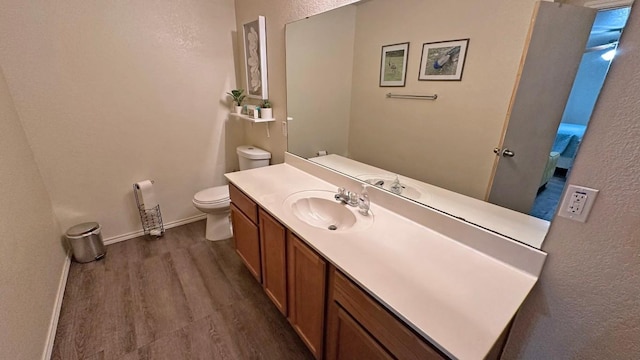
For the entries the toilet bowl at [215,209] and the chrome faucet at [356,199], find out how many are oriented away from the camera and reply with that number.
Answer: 0

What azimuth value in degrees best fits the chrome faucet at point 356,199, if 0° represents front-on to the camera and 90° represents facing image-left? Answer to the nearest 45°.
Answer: approximately 45°

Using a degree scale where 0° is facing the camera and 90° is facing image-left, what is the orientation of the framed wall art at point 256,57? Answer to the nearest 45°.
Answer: approximately 45°

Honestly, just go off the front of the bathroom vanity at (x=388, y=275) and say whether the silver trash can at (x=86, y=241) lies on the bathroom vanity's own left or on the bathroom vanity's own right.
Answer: on the bathroom vanity's own right

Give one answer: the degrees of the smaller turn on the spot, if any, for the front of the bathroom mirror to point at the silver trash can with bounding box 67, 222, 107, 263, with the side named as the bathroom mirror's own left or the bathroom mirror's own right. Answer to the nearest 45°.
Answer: approximately 45° to the bathroom mirror's own right

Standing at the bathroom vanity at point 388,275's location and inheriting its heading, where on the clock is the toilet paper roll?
The toilet paper roll is roughly at 2 o'clock from the bathroom vanity.

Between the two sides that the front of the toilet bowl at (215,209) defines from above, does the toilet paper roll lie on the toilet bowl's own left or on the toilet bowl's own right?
on the toilet bowl's own right

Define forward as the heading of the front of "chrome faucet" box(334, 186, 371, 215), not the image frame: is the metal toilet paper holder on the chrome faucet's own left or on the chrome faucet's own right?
on the chrome faucet's own right
